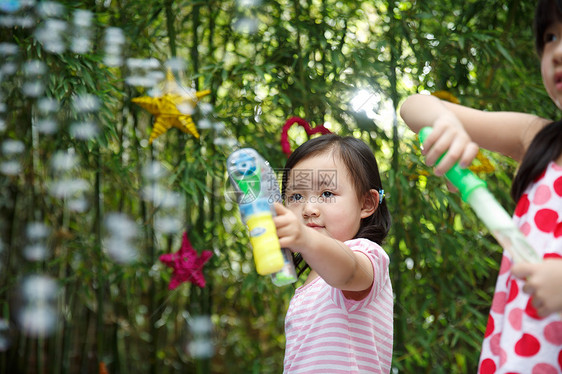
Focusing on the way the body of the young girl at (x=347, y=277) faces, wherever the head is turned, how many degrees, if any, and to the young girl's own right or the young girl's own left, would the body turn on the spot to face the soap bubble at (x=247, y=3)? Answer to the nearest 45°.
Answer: approximately 135° to the young girl's own right

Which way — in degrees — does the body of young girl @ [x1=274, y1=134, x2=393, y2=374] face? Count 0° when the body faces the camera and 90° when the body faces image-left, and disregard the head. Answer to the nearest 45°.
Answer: approximately 45°

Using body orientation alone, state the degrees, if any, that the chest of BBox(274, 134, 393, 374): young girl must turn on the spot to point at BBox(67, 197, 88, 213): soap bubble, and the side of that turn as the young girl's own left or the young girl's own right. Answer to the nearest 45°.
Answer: approximately 90° to the young girl's own right

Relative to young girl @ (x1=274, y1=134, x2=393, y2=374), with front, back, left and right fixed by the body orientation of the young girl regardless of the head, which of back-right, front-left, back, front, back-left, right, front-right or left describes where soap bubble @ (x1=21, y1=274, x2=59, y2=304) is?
right

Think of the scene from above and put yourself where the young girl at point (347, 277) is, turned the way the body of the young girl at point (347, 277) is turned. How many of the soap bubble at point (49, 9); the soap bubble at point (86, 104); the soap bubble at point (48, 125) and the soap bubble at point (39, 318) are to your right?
4

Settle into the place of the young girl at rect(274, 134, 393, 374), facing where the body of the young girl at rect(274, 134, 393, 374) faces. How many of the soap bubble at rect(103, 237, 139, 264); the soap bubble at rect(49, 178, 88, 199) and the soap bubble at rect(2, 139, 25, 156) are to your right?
3

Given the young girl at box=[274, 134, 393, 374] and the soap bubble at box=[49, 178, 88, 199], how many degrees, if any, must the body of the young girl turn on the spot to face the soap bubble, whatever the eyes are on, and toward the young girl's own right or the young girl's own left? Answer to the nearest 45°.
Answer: approximately 90° to the young girl's own right

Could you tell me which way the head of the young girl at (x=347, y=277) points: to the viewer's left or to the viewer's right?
to the viewer's left

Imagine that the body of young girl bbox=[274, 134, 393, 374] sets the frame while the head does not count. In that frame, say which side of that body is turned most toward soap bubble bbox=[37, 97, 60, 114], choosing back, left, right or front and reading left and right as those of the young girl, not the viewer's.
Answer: right
